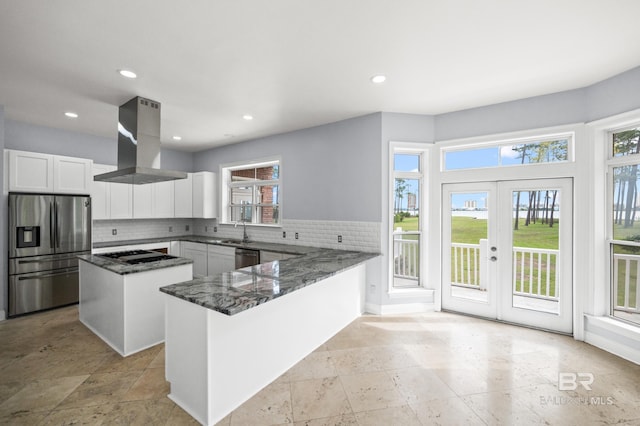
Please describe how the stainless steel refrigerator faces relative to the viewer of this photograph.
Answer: facing the viewer and to the right of the viewer

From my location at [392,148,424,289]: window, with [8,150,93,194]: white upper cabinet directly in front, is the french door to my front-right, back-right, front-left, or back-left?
back-left

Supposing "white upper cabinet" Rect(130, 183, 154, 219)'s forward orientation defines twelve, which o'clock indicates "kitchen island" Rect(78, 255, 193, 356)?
The kitchen island is roughly at 12 o'clock from the white upper cabinet.

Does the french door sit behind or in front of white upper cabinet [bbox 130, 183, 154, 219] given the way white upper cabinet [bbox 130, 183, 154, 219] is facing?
in front

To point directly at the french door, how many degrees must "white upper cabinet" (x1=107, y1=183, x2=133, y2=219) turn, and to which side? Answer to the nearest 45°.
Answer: approximately 45° to its left

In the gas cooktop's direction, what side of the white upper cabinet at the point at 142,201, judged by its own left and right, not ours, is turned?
front

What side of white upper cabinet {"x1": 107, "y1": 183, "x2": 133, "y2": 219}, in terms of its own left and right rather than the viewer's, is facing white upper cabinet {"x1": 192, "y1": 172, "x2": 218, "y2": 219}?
left

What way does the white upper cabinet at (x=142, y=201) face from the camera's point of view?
toward the camera

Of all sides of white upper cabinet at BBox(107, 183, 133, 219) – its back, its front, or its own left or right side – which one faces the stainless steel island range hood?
front

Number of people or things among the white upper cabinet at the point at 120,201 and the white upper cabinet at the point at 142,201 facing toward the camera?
2

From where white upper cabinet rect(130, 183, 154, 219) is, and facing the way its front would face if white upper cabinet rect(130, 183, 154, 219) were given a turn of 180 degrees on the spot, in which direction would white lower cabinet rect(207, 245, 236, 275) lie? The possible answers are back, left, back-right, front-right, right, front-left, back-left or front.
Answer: back-right

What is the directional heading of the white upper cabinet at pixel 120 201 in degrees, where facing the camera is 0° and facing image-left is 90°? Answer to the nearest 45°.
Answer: approximately 0°

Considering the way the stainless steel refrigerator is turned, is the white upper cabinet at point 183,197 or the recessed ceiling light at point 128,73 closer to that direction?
the recessed ceiling light

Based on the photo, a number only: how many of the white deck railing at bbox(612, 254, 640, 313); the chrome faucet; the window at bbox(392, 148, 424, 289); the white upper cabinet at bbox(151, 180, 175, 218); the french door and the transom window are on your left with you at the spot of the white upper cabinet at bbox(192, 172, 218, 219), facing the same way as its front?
5
